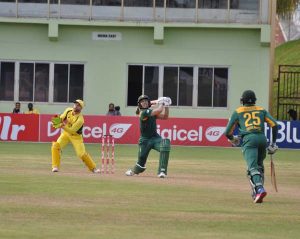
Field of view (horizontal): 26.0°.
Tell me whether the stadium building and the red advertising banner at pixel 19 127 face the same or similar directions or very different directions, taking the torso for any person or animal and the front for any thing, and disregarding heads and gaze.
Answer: same or similar directions

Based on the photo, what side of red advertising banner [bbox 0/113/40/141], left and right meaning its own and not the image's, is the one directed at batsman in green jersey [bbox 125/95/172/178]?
front

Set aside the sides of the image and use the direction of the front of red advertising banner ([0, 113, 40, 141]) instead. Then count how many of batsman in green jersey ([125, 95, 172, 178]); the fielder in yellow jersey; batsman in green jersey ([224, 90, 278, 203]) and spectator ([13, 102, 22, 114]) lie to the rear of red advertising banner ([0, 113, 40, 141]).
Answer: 1

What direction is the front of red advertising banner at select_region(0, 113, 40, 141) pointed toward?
toward the camera

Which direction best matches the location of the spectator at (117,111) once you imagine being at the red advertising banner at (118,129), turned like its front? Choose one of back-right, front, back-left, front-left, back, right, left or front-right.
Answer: back

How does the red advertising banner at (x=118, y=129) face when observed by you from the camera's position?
facing the viewer

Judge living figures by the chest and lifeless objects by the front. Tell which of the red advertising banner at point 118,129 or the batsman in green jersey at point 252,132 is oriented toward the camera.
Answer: the red advertising banner

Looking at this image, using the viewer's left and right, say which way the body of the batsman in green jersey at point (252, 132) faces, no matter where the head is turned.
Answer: facing away from the viewer

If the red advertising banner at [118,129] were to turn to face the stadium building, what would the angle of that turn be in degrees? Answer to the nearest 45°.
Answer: approximately 180°

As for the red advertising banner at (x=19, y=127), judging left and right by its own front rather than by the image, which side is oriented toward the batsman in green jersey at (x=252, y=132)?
front

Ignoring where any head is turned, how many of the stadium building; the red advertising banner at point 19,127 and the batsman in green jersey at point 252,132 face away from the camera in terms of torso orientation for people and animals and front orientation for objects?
1

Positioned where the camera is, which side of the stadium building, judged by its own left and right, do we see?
front

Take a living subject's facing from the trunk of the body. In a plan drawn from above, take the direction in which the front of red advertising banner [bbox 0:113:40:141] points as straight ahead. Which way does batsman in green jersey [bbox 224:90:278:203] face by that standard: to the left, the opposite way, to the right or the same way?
the opposite way

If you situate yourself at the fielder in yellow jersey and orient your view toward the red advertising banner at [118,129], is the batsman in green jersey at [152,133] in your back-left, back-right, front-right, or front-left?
back-right

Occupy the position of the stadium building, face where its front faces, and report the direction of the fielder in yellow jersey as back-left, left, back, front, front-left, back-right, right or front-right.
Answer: front

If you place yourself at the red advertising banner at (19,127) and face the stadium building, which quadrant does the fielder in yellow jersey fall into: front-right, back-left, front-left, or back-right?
back-right

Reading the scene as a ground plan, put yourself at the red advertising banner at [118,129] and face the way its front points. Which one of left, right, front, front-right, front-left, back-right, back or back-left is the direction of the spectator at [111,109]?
back
